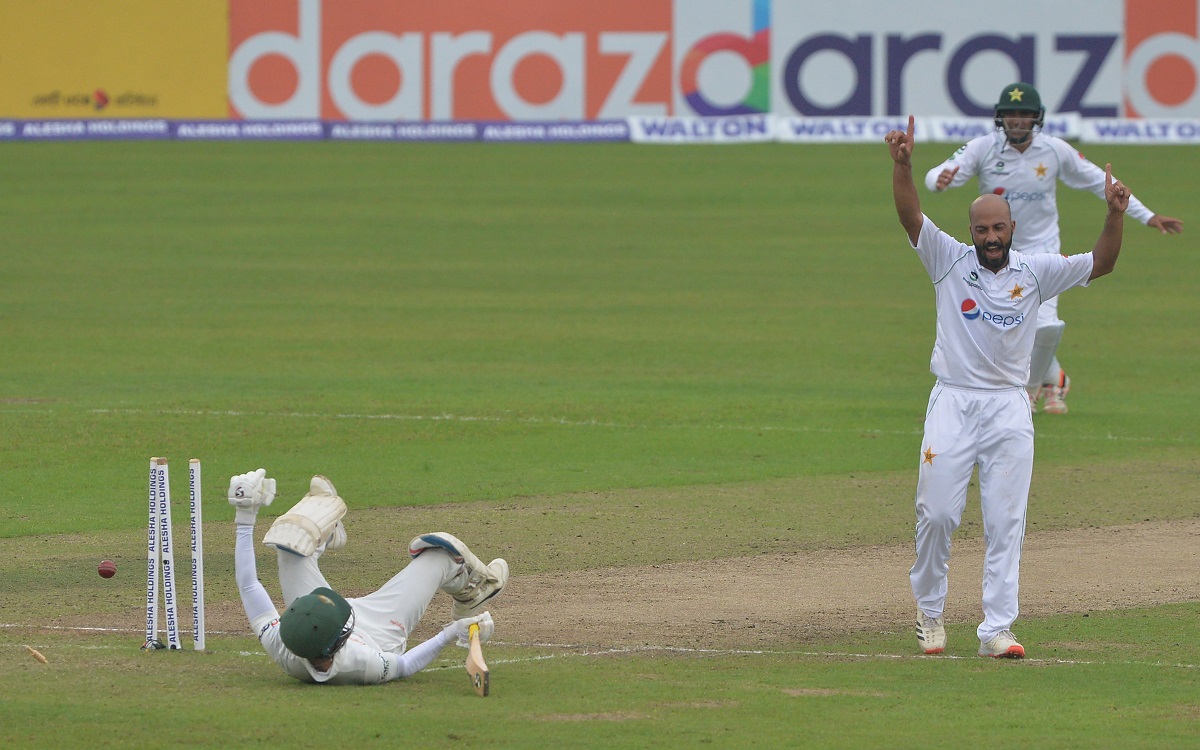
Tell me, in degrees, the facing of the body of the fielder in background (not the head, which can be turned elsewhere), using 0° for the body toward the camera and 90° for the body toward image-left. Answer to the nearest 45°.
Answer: approximately 0°

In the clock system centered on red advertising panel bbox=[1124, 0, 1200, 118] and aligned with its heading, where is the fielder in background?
The fielder in background is roughly at 12 o'clock from the red advertising panel.

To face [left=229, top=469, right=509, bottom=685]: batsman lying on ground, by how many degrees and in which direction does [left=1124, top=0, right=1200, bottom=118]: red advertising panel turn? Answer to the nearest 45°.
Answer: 0° — it already faces them

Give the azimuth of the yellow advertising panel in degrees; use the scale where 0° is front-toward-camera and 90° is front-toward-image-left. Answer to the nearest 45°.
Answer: approximately 0°

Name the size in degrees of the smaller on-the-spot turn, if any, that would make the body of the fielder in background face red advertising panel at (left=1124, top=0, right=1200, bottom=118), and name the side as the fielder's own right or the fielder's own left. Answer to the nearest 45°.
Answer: approximately 180°

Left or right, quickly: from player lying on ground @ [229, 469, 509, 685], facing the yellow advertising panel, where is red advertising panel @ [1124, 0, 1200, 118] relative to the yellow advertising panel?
right
